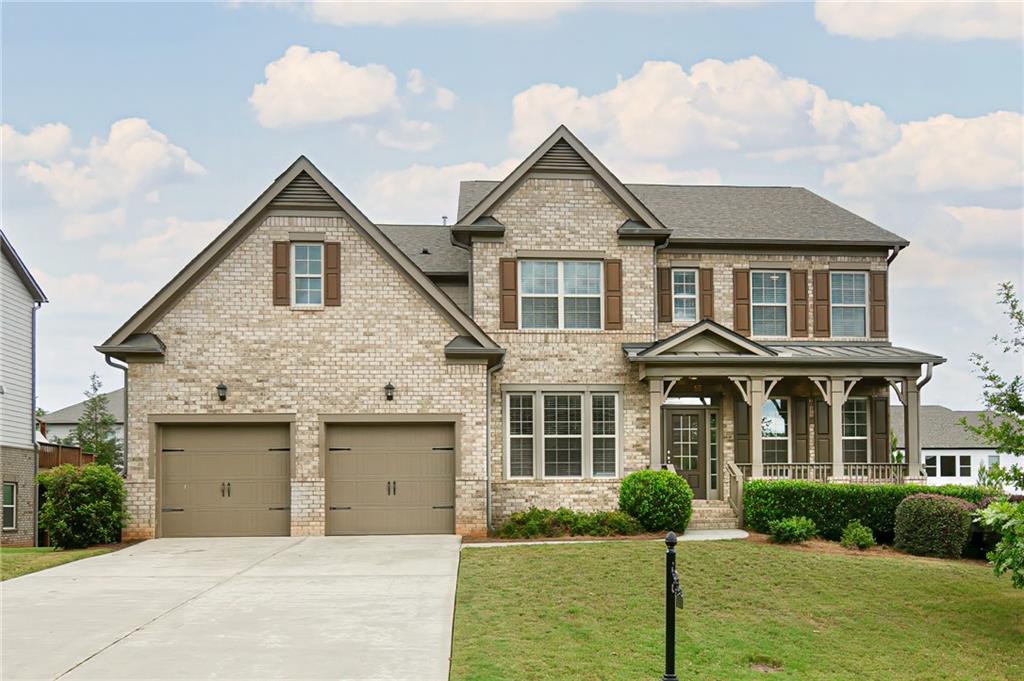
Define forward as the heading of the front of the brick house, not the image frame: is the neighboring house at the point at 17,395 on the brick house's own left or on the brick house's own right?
on the brick house's own right

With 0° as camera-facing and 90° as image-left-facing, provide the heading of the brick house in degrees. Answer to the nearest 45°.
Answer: approximately 0°

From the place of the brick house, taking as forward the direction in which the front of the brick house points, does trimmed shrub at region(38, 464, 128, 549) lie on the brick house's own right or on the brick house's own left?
on the brick house's own right

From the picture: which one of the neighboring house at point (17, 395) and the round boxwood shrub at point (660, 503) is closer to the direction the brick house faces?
the round boxwood shrub

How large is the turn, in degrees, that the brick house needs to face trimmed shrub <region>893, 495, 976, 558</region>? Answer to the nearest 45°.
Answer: approximately 45° to its left
